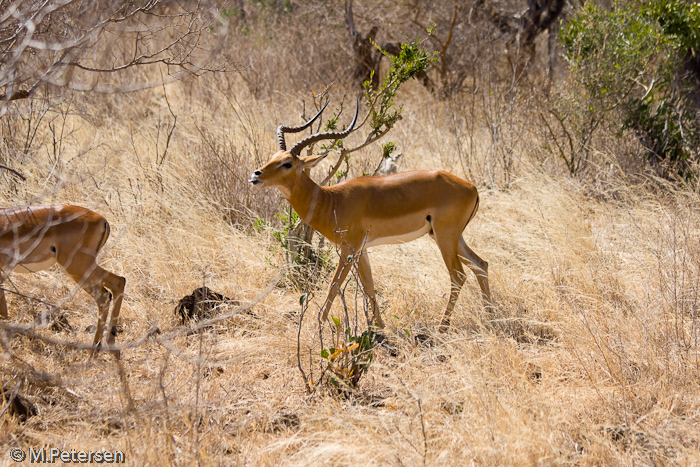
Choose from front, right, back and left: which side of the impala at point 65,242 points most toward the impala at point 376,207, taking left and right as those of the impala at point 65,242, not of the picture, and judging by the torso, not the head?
back

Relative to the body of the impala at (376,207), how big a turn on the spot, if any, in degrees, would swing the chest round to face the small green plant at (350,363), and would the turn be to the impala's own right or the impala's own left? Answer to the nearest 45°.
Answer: approximately 90° to the impala's own left

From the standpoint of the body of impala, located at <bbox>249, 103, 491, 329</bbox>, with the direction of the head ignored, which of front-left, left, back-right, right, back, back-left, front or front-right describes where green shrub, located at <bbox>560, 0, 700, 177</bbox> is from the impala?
back-right

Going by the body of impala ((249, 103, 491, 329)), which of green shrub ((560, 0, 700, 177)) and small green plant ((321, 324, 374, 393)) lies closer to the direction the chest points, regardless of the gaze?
the small green plant

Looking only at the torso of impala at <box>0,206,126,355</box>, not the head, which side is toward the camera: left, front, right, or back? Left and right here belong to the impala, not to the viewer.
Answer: left

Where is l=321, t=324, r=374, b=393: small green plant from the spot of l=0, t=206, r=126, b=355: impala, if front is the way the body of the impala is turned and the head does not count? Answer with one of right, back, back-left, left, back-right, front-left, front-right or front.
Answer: back-left

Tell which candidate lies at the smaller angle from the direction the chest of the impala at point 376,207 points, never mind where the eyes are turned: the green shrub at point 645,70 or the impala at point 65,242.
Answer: the impala

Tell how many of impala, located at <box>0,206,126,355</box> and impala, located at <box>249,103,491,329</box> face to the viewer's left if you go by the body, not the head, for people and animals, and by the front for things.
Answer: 2

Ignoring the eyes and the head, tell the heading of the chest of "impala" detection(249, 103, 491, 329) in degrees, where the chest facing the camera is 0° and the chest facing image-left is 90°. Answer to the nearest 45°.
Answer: approximately 90°
